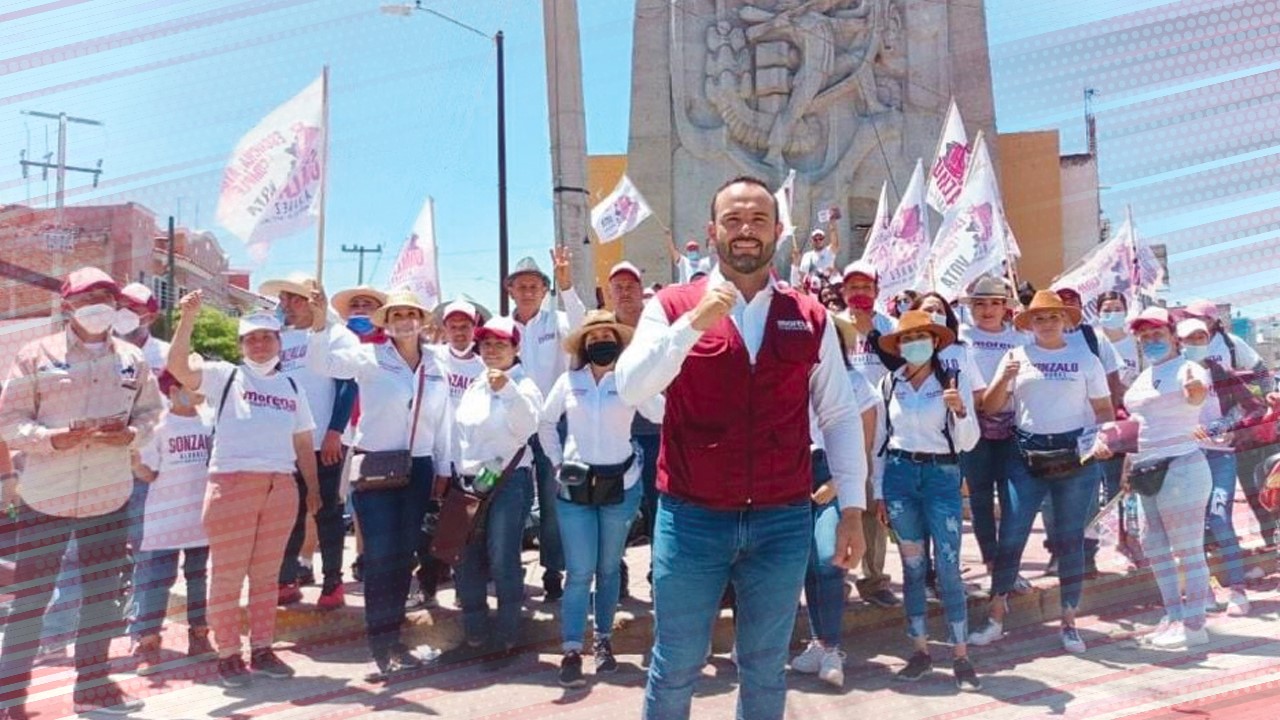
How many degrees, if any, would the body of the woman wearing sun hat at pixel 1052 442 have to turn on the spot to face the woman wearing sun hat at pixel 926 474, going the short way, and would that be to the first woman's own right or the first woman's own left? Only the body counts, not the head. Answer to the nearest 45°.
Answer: approximately 45° to the first woman's own right

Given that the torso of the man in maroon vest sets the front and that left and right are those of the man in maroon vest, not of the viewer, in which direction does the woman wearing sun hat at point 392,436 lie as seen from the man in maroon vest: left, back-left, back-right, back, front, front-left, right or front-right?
back-right

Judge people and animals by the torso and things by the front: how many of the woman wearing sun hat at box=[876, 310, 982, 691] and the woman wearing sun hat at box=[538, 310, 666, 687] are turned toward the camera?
2

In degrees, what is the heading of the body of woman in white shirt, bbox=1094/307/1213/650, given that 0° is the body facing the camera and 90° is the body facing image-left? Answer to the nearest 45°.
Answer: approximately 45°

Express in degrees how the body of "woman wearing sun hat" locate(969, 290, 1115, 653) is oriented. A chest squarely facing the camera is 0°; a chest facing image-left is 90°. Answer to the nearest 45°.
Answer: approximately 0°

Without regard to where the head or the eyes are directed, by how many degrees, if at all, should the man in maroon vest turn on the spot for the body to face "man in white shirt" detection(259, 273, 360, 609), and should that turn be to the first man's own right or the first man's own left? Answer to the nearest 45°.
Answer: approximately 135° to the first man's own right

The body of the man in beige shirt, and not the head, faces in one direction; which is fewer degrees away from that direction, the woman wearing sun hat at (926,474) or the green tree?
the woman wearing sun hat
